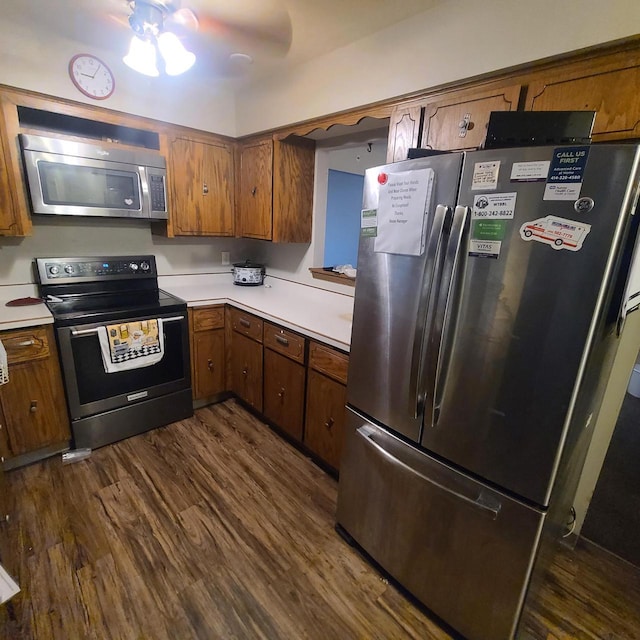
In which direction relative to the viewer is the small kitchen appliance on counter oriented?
toward the camera

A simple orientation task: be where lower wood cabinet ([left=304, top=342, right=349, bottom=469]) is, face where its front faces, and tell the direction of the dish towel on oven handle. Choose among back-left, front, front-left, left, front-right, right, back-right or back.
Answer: front-right

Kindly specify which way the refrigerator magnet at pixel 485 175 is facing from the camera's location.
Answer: facing the viewer

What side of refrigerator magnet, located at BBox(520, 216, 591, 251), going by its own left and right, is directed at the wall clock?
right

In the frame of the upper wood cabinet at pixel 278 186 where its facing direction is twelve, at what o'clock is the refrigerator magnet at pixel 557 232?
The refrigerator magnet is roughly at 10 o'clock from the upper wood cabinet.

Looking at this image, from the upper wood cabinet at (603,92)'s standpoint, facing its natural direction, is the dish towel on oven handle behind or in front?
in front

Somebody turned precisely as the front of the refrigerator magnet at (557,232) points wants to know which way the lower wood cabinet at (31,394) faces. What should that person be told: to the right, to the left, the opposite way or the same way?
to the left

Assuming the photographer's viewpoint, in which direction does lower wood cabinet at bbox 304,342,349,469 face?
facing the viewer and to the left of the viewer

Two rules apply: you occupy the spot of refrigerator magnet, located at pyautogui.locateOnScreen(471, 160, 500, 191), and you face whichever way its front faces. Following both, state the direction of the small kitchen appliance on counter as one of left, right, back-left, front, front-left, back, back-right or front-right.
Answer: back-right

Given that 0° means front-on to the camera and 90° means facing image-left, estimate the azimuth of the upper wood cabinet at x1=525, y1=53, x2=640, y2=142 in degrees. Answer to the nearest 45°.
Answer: approximately 45°

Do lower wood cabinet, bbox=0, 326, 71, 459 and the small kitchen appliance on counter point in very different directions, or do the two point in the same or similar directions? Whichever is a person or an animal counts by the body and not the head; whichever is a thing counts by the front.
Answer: same or similar directions

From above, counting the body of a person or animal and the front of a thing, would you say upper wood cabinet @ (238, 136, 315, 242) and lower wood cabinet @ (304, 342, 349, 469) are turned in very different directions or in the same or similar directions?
same or similar directions

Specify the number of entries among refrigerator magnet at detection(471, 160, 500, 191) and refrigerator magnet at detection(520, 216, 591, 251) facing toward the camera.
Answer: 2

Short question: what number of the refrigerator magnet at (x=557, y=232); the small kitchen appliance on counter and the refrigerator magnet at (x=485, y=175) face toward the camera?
3
